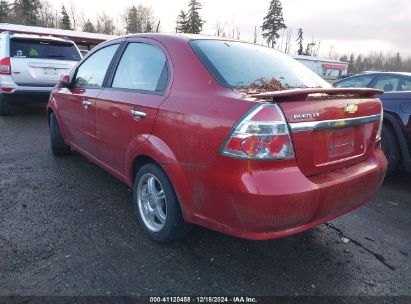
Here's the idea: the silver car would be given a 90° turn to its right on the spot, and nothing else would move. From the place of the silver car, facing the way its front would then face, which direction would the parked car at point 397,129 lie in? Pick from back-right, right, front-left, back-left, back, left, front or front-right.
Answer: front-right

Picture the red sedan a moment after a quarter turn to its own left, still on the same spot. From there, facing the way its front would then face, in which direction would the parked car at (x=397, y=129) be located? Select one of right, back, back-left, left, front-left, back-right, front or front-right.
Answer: back

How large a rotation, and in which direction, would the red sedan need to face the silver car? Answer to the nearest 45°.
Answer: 0° — it already faces it

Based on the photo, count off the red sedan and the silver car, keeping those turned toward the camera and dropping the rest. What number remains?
0

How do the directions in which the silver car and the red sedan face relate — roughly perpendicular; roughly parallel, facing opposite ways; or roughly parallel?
roughly parallel

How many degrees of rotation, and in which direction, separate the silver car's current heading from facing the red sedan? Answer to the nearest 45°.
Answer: approximately 180°

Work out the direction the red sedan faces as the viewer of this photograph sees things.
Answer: facing away from the viewer and to the left of the viewer

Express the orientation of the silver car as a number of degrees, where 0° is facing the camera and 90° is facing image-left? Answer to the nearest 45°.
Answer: approximately 180°
